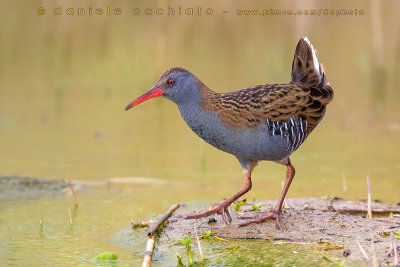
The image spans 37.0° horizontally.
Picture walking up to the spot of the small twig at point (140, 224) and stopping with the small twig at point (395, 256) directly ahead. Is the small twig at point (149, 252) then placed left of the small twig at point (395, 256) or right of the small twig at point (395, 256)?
right

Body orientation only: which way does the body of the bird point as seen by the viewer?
to the viewer's left

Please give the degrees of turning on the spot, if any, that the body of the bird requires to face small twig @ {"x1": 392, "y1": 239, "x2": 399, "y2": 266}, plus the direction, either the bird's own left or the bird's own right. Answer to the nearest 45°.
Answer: approximately 135° to the bird's own left

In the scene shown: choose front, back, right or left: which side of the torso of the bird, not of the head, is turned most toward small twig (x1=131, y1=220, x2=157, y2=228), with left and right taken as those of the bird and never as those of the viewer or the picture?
front

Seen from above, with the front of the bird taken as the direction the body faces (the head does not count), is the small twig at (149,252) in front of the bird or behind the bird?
in front
